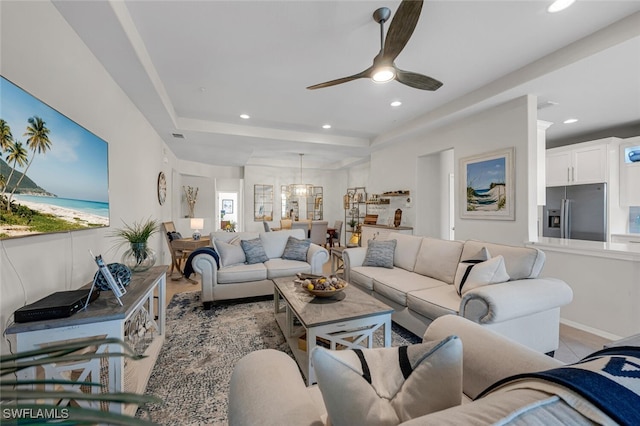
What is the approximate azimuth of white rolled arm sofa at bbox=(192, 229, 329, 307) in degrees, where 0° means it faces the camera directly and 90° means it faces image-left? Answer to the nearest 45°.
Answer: approximately 315°

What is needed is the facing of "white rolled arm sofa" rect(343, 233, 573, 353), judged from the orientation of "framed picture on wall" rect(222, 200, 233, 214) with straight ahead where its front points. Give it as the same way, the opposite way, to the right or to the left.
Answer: to the right

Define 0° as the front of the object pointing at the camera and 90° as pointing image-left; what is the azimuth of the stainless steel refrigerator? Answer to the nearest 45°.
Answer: approximately 45°

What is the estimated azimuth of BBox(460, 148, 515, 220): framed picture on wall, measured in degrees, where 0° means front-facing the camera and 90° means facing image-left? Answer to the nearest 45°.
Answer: approximately 45°

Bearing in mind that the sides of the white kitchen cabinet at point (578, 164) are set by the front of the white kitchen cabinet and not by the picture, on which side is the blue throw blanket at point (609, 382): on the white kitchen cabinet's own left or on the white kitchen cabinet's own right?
on the white kitchen cabinet's own left

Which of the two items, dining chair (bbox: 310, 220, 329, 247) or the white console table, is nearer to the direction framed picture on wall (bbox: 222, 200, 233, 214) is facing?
the white console table

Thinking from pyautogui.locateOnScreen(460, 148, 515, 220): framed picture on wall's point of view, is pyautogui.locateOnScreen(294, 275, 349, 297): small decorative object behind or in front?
in front

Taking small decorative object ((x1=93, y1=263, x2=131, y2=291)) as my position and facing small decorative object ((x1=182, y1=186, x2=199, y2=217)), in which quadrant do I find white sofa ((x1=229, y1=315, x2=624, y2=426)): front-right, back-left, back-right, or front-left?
back-right

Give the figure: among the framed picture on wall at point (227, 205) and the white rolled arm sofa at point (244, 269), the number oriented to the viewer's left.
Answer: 0

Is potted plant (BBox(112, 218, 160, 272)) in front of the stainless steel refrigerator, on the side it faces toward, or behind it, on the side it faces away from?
in front

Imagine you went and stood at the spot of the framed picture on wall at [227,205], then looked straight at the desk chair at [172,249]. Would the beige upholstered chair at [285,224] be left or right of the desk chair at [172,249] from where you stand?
left

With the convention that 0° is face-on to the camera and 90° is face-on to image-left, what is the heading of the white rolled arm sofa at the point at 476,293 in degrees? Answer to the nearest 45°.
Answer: approximately 45°

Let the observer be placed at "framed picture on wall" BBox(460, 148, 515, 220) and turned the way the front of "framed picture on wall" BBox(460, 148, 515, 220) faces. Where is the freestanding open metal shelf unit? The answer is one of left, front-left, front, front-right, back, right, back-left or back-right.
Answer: right
